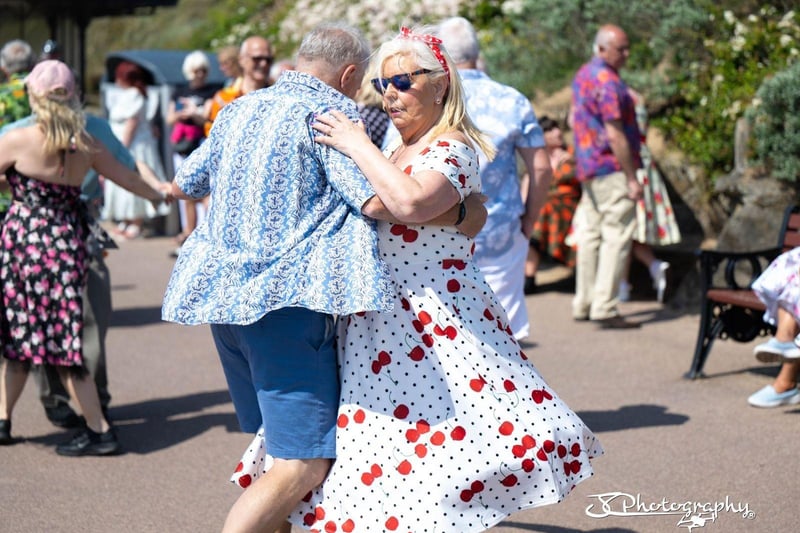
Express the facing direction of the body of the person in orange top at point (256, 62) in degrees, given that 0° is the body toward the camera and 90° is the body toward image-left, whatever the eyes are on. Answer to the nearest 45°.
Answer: approximately 315°

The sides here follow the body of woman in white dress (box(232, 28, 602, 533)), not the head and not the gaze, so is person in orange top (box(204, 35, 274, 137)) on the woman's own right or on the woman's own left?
on the woman's own right

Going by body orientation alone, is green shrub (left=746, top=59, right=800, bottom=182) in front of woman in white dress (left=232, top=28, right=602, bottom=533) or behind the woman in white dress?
behind

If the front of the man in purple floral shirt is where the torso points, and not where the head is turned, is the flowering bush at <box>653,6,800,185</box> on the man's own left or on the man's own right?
on the man's own left

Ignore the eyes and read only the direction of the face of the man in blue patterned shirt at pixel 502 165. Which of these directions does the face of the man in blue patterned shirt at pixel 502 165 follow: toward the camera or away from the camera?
away from the camera

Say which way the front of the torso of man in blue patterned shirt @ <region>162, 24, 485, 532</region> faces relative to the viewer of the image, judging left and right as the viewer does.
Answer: facing away from the viewer and to the right of the viewer

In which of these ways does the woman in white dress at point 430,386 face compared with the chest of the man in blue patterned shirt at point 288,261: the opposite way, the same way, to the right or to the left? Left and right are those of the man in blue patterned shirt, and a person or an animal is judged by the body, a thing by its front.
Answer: the opposite way

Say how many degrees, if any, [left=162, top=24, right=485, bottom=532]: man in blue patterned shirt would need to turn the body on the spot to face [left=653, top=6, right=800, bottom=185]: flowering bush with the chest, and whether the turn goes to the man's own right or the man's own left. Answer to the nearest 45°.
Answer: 0° — they already face it
